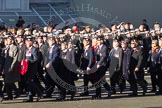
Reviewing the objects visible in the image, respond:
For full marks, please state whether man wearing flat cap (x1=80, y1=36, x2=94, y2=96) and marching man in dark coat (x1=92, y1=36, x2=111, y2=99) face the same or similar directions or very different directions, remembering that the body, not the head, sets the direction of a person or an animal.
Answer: same or similar directions

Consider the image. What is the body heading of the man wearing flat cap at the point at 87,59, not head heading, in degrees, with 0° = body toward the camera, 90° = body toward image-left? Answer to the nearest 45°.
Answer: approximately 45°

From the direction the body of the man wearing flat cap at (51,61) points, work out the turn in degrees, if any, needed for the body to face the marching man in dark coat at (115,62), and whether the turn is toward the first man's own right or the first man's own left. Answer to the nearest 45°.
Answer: approximately 135° to the first man's own left

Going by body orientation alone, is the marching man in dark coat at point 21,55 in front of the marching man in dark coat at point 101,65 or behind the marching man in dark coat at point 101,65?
in front

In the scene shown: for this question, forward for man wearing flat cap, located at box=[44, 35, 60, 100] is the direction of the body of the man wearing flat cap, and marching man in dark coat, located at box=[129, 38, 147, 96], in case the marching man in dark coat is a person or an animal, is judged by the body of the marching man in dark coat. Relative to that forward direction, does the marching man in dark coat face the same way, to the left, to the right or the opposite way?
the same way

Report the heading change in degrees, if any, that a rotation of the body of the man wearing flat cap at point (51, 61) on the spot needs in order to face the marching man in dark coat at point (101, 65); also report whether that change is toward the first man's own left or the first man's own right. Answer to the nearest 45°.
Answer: approximately 135° to the first man's own left

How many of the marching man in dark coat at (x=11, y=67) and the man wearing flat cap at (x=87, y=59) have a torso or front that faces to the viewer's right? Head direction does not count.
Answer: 0

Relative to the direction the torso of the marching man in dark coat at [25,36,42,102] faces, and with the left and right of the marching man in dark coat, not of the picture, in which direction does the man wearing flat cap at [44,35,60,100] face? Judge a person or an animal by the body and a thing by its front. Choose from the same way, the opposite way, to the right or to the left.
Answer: the same way

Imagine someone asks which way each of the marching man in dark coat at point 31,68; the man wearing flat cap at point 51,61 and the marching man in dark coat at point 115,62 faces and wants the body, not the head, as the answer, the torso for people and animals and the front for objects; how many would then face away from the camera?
0

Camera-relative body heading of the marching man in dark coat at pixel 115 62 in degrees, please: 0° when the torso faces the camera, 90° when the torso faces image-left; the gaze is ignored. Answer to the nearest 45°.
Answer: approximately 45°

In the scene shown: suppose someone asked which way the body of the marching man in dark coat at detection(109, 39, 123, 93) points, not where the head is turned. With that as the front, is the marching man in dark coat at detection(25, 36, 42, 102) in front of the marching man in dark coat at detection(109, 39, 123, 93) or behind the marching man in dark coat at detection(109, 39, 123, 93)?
in front

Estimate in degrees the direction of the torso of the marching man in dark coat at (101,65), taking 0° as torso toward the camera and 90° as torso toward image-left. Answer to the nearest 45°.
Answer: approximately 45°

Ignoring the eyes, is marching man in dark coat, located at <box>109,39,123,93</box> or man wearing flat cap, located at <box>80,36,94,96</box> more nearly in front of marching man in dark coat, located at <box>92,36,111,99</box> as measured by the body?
the man wearing flat cap

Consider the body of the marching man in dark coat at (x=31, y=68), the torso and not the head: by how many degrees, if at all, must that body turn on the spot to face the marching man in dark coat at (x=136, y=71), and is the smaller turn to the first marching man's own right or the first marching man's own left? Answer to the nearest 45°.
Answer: approximately 135° to the first marching man's own left

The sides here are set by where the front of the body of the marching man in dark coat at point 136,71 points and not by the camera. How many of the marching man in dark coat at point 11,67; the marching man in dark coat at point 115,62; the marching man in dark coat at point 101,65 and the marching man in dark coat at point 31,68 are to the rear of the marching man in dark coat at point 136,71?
0

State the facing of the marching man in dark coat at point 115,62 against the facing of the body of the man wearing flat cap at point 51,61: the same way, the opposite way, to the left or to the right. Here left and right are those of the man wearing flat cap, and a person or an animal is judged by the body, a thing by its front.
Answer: the same way

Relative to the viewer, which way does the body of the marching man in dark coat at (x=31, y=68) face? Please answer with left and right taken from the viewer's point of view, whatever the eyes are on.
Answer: facing the viewer and to the left of the viewer
